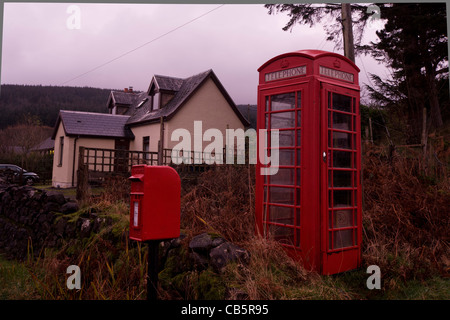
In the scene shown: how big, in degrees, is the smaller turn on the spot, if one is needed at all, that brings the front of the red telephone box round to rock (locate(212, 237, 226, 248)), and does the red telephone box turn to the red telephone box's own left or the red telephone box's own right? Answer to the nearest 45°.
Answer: approximately 90° to the red telephone box's own right

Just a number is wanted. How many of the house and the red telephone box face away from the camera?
0

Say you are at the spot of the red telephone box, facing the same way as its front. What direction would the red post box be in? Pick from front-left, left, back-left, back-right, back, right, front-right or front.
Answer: right

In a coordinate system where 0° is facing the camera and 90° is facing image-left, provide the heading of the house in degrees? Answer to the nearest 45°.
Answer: approximately 45°
